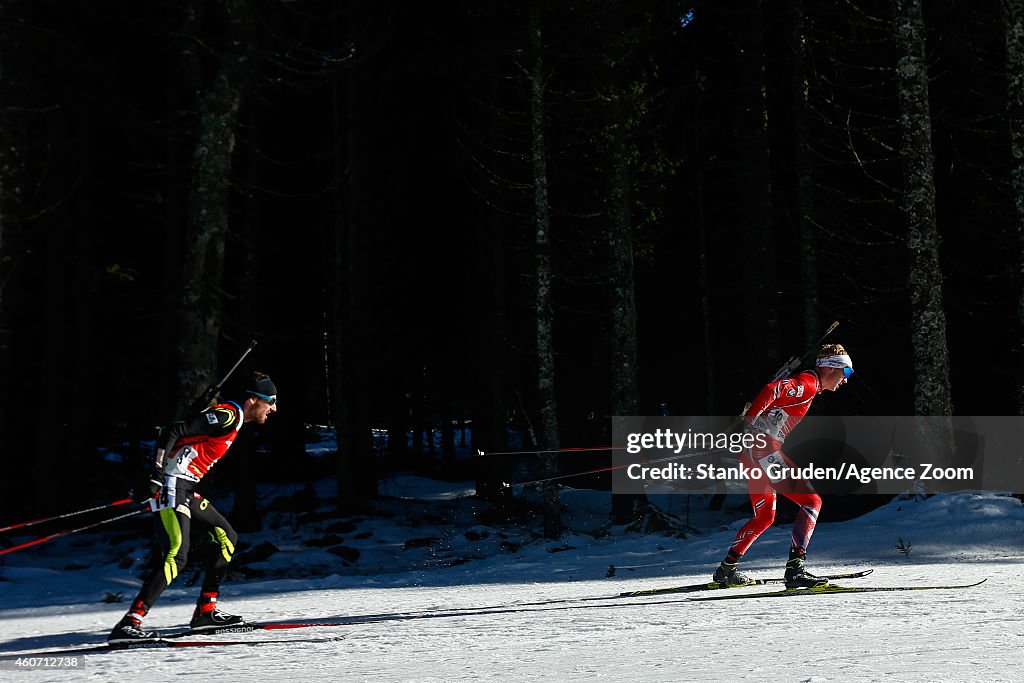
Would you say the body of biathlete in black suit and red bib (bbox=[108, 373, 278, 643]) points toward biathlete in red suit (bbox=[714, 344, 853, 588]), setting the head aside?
yes

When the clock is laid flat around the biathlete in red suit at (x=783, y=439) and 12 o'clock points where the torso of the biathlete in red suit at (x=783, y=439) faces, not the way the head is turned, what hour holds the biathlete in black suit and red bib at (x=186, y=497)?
the biathlete in black suit and red bib at (x=186, y=497) is roughly at 5 o'clock from the biathlete in red suit at (x=783, y=439).

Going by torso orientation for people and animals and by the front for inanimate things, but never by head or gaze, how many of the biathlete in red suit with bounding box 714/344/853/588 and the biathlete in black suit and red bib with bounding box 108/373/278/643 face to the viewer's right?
2

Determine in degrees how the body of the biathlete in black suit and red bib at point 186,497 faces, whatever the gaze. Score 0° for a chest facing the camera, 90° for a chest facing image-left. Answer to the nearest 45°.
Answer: approximately 270°

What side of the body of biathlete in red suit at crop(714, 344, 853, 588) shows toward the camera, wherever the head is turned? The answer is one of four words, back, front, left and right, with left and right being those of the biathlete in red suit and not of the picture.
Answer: right
